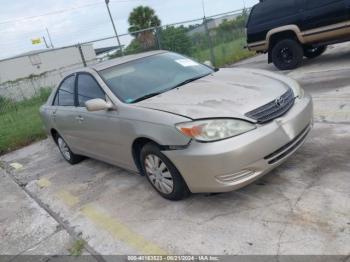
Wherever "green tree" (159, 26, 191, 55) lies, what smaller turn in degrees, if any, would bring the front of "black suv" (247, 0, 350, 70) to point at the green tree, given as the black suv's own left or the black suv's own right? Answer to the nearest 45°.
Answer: approximately 180°

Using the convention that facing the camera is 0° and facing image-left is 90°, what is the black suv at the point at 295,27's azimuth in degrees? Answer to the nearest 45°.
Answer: approximately 315°

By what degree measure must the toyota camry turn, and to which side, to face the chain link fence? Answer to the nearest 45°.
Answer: approximately 135° to its left

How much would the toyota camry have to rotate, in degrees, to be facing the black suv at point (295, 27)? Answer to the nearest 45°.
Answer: approximately 90° to its left

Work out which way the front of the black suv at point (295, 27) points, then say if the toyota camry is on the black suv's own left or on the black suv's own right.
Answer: on the black suv's own right

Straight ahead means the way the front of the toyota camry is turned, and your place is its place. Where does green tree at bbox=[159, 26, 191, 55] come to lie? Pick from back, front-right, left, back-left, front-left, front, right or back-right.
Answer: back-left

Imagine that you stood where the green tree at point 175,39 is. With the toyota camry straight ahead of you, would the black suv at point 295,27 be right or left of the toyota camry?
left
